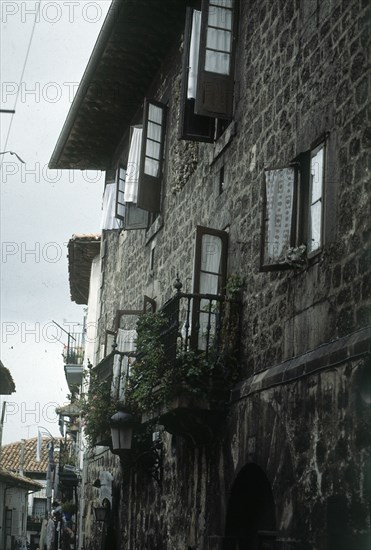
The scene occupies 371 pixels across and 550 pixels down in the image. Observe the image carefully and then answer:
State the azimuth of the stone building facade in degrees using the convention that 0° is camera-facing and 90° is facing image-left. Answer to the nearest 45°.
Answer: approximately 45°
